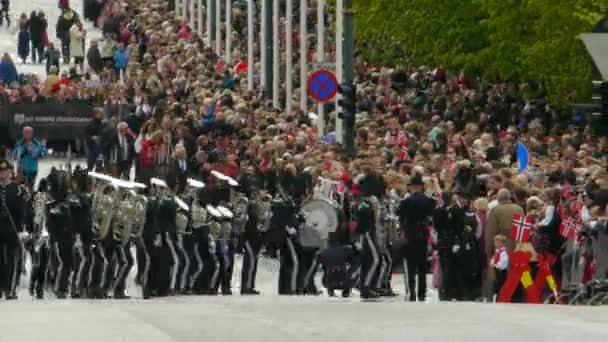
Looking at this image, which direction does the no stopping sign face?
toward the camera

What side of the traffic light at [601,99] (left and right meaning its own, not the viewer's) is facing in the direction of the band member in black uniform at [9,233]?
front
